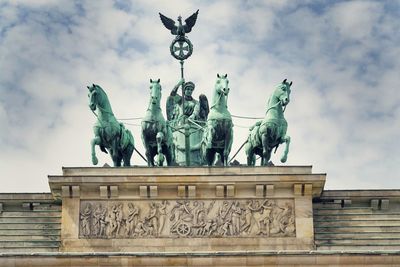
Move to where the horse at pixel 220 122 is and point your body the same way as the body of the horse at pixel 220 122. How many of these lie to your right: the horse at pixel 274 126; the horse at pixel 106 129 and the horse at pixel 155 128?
2

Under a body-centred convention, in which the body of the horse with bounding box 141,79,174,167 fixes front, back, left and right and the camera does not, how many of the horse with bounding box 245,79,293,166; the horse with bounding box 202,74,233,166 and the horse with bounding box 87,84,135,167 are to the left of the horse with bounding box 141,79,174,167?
2

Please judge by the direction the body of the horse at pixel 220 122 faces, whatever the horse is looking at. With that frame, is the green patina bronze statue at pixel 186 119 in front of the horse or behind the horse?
behind

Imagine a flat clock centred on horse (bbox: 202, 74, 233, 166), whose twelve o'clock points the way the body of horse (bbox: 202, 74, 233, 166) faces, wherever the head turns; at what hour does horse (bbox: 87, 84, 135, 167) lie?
horse (bbox: 87, 84, 135, 167) is roughly at 3 o'clock from horse (bbox: 202, 74, 233, 166).

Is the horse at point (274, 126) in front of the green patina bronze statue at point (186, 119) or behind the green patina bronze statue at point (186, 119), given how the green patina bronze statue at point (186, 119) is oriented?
in front
